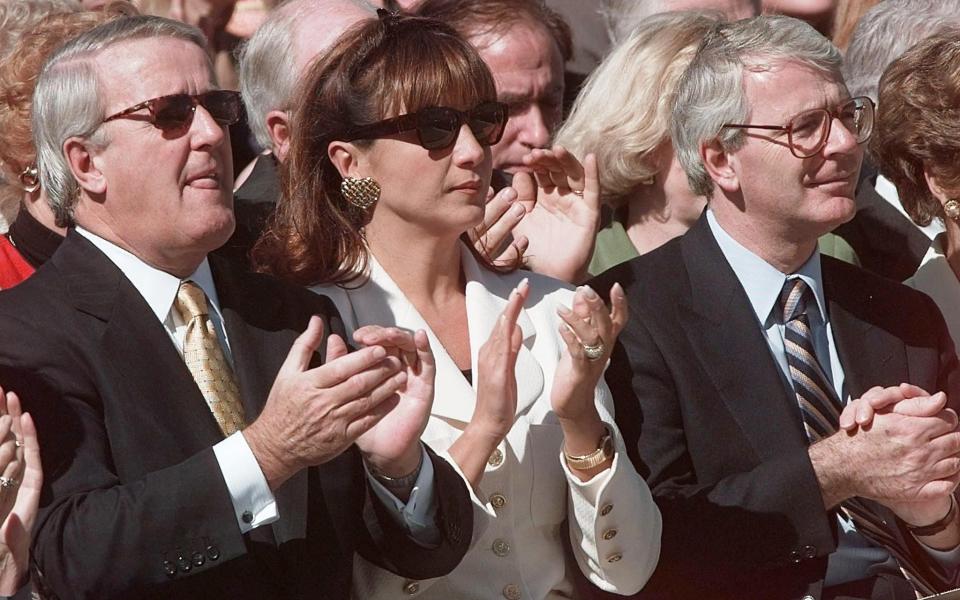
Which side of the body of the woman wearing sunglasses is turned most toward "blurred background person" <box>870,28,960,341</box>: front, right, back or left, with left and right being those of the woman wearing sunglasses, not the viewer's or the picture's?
left

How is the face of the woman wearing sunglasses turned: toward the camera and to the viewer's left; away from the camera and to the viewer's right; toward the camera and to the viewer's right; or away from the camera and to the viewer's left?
toward the camera and to the viewer's right

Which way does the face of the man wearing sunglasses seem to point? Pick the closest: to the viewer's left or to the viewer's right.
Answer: to the viewer's right

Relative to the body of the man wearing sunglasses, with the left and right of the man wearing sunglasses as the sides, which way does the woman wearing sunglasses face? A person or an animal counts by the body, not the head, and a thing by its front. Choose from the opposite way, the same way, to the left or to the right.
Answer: the same way

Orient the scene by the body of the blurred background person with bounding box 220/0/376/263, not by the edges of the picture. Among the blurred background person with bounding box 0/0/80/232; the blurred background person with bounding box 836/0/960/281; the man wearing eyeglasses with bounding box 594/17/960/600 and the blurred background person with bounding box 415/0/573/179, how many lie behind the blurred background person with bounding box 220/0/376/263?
1

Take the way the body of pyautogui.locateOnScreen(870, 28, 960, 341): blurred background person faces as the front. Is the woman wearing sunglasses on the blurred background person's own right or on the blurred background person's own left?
on the blurred background person's own right

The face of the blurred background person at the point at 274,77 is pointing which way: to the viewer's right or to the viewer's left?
to the viewer's right

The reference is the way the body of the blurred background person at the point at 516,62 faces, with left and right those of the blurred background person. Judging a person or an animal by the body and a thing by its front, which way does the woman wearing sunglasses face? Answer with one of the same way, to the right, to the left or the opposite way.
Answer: the same way

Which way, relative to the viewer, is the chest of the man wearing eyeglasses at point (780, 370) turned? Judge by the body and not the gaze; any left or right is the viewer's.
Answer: facing the viewer and to the right of the viewer

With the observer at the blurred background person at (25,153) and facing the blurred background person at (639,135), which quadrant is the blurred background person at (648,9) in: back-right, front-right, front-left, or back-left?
front-left

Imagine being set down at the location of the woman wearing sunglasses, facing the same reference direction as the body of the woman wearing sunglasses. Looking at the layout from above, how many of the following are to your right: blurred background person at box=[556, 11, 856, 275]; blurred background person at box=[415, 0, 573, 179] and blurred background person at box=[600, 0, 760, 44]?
0

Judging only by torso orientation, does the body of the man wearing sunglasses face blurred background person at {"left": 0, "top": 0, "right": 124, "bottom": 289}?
no

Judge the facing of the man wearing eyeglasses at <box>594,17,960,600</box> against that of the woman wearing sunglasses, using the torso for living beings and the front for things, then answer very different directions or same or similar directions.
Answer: same or similar directions

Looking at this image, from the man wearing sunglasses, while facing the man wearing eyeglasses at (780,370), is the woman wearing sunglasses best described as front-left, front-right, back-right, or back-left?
front-left

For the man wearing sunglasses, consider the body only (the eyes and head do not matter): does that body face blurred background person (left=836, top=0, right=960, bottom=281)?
no
